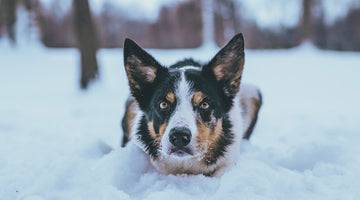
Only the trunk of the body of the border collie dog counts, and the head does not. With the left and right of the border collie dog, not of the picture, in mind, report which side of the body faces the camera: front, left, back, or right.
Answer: front

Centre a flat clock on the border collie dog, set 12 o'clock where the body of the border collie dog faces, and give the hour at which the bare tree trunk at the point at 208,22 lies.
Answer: The bare tree trunk is roughly at 6 o'clock from the border collie dog.

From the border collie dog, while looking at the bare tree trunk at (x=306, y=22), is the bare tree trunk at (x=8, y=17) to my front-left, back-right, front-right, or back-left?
front-left

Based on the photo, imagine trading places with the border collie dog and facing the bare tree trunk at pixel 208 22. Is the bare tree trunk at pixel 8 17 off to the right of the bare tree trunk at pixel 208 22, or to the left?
left

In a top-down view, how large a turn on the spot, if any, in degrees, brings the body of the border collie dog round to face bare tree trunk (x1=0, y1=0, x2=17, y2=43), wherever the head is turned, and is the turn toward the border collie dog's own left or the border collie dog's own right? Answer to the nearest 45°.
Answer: approximately 135° to the border collie dog's own right

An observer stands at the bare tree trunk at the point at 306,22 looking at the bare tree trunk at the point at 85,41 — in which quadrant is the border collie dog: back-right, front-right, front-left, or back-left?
front-left

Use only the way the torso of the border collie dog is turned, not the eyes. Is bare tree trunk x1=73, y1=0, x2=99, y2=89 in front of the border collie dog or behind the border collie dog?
behind
